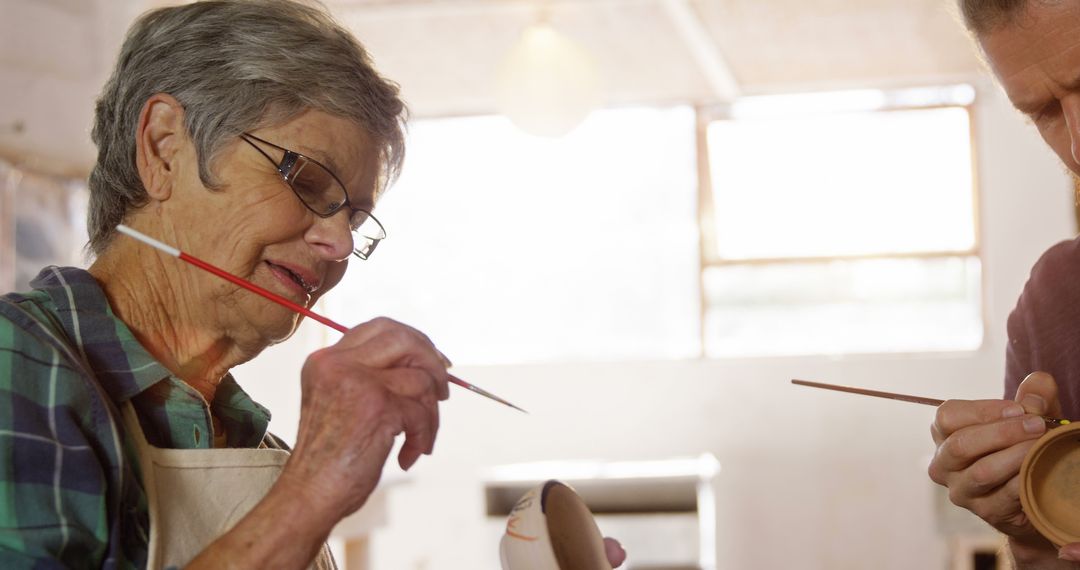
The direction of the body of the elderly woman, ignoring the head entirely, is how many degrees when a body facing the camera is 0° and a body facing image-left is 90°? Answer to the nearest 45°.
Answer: approximately 315°

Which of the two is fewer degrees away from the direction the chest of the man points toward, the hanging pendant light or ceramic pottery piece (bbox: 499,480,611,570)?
the ceramic pottery piece

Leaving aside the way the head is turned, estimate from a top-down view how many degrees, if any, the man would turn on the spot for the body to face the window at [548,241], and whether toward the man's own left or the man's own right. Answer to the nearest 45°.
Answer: approximately 90° to the man's own right

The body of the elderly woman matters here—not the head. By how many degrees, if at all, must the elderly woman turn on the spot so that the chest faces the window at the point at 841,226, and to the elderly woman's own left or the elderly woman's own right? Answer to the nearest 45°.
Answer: approximately 90° to the elderly woman's own left

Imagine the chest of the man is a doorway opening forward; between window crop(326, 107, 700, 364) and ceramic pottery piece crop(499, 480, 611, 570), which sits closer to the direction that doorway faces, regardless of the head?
the ceramic pottery piece

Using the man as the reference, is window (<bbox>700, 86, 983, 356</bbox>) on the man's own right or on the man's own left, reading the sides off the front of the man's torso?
on the man's own right

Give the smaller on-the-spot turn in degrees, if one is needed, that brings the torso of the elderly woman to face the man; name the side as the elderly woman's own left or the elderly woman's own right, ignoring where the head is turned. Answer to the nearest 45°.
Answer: approximately 45° to the elderly woman's own left
